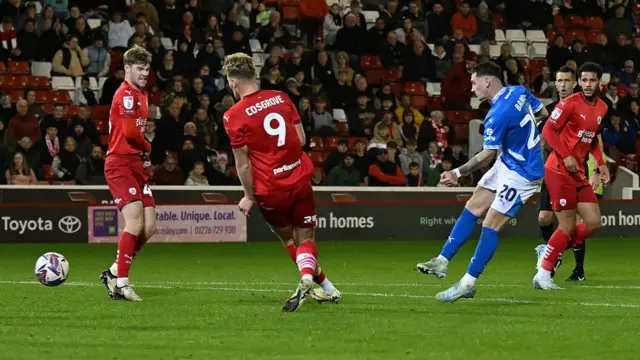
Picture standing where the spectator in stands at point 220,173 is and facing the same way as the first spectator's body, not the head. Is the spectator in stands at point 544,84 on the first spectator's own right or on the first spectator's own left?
on the first spectator's own left

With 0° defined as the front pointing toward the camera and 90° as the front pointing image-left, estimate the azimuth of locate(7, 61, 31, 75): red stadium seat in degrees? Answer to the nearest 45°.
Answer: approximately 0°

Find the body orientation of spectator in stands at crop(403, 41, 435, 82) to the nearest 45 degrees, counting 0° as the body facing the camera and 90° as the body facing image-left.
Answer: approximately 0°

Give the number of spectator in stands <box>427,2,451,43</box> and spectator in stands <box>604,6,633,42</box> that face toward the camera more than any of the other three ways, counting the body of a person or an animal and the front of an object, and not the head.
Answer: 2

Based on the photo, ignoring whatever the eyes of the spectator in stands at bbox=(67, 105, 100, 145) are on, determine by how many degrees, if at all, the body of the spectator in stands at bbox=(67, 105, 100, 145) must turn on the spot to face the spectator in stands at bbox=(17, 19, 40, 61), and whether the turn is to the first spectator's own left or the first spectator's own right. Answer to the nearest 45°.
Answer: approximately 135° to the first spectator's own right

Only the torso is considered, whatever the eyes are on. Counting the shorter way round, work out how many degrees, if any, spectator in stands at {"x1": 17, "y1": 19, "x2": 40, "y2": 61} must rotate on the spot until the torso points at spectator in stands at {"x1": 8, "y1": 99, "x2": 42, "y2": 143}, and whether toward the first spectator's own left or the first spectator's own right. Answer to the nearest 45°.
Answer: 0° — they already face them

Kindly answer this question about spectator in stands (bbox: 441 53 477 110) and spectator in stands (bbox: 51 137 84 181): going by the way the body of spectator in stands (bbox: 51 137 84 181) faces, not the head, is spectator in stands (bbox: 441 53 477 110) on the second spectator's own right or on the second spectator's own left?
on the second spectator's own left

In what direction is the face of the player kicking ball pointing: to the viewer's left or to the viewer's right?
to the viewer's left
